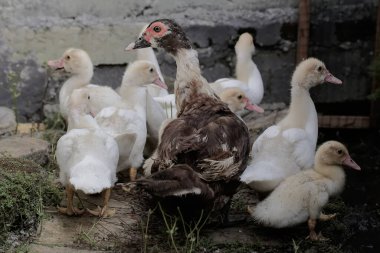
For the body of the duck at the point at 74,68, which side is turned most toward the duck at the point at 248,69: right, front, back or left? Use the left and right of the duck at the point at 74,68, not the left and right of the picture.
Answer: back

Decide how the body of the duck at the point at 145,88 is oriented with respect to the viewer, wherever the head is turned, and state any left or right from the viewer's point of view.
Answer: facing to the right of the viewer

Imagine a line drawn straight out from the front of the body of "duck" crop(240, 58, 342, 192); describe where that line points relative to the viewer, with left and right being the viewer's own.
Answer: facing away from the viewer and to the right of the viewer

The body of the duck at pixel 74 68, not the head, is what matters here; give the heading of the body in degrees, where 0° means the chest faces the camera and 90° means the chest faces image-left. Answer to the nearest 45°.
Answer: approximately 90°

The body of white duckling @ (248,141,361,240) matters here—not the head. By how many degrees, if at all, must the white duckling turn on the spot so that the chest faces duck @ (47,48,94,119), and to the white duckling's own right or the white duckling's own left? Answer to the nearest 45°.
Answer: approximately 135° to the white duckling's own left

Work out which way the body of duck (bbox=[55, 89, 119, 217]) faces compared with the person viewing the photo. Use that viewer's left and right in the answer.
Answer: facing away from the viewer

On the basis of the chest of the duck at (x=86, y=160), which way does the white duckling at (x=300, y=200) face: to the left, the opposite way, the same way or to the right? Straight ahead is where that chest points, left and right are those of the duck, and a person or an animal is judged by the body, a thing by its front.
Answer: to the right

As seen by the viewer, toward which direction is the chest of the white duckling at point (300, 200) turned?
to the viewer's right

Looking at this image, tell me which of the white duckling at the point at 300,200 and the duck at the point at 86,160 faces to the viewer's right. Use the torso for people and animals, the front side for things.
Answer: the white duckling

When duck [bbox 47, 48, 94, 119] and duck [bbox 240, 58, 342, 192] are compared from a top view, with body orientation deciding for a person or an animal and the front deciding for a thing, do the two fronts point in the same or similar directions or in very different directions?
very different directions

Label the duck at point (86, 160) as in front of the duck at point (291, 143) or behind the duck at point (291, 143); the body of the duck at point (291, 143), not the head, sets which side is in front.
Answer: behind

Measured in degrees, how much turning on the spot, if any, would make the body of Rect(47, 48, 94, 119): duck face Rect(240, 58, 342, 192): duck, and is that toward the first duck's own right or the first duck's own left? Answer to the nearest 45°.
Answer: approximately 135° to the first duck's own left
